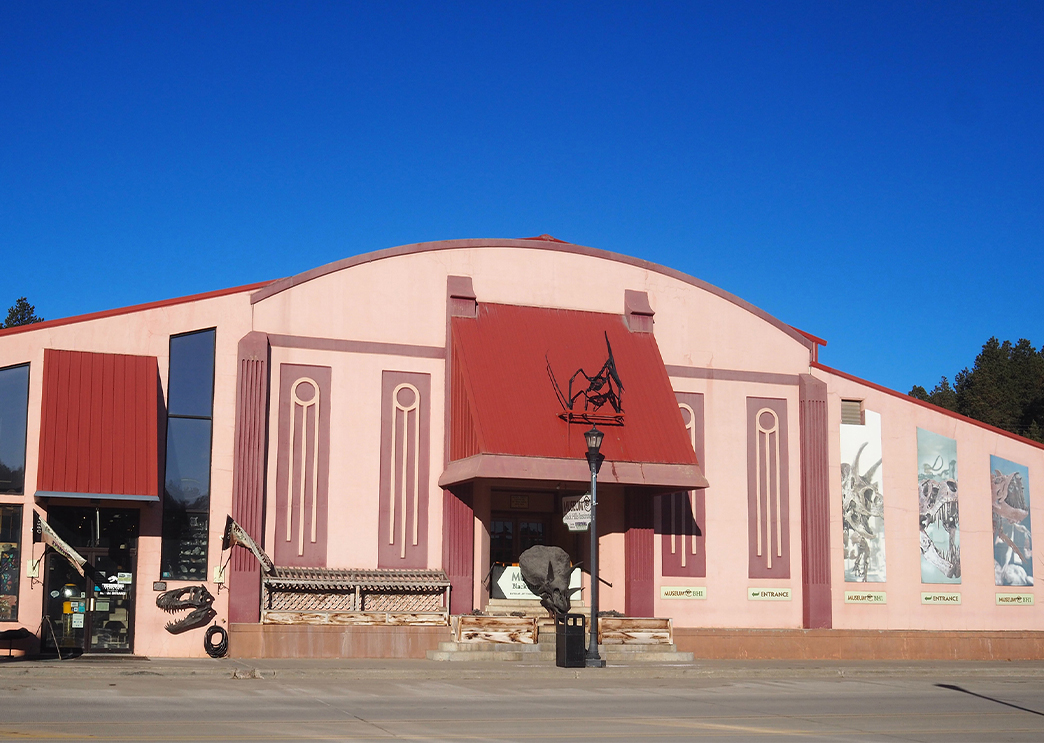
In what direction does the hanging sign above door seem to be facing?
toward the camera

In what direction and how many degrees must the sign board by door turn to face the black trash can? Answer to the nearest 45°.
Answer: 0° — it already faces it

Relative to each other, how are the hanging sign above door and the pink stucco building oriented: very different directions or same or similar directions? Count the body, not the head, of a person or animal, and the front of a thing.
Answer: same or similar directions

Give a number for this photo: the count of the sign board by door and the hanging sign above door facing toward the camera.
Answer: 2

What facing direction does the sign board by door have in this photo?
toward the camera

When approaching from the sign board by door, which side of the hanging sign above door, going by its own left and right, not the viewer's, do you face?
back

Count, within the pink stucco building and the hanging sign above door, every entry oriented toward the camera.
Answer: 2

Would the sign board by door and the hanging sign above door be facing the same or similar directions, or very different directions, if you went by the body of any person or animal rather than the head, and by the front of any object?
same or similar directions

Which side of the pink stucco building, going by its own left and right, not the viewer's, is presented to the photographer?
front
